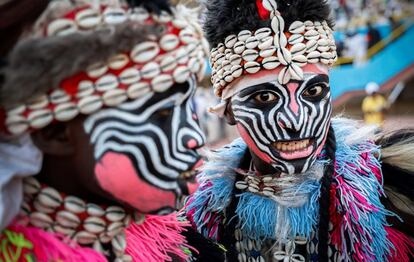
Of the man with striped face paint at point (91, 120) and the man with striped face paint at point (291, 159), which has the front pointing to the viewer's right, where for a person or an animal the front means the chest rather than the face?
the man with striped face paint at point (91, 120)

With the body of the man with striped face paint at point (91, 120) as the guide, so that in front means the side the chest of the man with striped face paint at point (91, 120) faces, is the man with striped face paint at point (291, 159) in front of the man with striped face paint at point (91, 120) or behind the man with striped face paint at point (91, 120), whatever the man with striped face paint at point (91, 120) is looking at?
in front

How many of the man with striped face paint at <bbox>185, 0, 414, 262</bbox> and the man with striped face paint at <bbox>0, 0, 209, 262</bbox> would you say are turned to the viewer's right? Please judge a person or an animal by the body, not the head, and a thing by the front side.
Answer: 1

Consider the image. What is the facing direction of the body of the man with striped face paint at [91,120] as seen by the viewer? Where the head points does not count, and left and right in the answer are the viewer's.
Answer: facing to the right of the viewer

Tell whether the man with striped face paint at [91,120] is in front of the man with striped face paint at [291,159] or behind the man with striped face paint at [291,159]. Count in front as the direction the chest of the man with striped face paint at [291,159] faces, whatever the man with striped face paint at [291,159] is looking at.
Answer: in front

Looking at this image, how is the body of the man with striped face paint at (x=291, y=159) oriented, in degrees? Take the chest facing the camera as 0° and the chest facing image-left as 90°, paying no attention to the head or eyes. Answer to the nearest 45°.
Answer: approximately 0°
